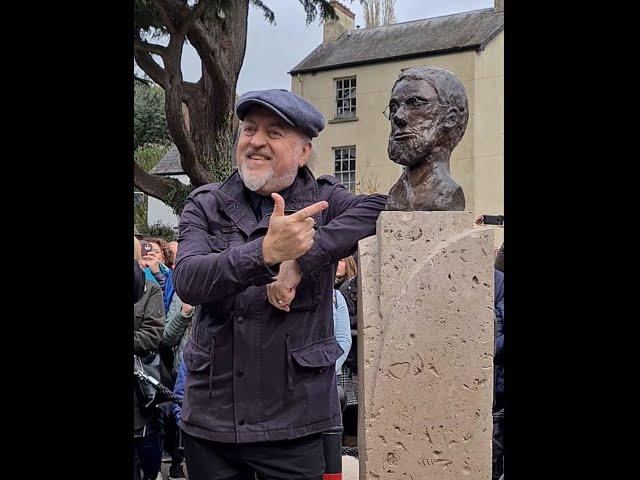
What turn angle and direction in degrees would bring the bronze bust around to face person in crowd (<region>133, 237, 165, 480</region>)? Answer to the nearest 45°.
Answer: approximately 90° to its right

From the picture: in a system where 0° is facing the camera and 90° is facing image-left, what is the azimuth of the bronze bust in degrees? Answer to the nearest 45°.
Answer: approximately 45°
